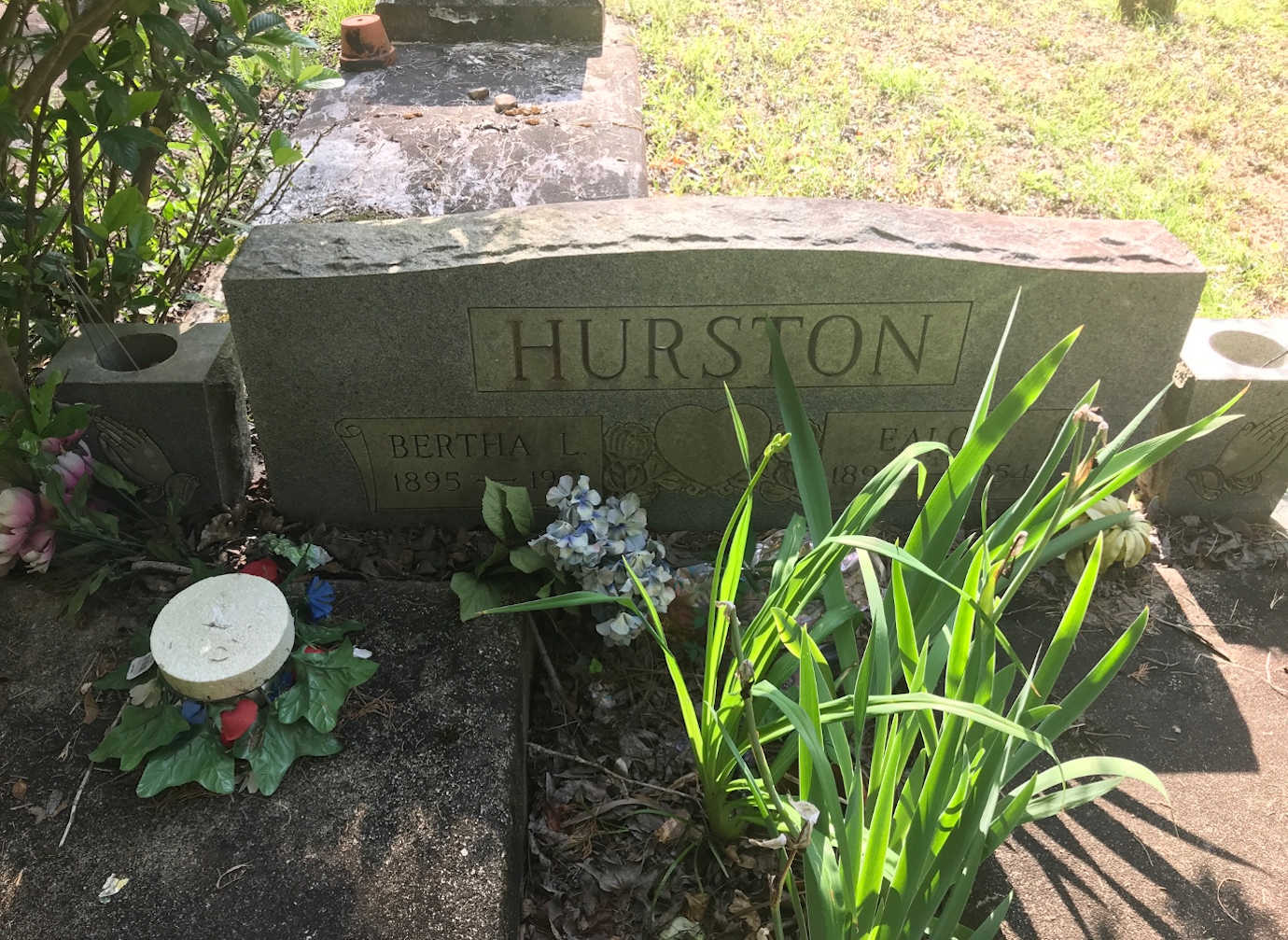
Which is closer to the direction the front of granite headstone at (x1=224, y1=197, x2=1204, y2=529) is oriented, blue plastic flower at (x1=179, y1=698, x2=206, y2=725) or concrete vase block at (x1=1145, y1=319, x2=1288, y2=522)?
the blue plastic flower

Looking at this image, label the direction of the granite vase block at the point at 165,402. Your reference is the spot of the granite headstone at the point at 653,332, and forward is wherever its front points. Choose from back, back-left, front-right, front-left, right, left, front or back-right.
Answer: right

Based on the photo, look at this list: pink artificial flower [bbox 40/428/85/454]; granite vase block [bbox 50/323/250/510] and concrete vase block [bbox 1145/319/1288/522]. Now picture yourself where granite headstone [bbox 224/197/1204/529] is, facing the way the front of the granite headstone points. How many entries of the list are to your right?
2

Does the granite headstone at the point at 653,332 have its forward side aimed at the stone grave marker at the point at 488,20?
no

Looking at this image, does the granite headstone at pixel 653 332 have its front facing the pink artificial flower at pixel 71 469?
no

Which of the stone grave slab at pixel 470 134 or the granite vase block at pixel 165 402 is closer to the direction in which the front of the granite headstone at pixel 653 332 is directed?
the granite vase block

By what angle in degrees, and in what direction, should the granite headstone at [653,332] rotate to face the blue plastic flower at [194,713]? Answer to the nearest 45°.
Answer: approximately 45° to its right

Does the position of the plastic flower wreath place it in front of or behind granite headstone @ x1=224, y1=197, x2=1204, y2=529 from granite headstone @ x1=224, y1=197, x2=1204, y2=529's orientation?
in front

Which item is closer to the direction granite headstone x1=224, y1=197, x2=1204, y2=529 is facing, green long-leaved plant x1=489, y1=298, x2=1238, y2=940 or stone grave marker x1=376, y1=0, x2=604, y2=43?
the green long-leaved plant

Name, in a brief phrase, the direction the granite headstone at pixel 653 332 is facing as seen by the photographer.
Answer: facing the viewer

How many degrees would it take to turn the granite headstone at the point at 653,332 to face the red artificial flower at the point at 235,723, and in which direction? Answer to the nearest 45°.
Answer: approximately 45° to its right

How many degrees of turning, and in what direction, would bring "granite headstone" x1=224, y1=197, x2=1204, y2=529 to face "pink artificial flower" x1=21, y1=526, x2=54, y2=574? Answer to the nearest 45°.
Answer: approximately 90° to its right

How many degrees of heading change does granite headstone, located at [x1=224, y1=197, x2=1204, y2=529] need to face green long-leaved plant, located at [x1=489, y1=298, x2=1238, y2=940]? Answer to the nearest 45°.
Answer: approximately 45° to its left

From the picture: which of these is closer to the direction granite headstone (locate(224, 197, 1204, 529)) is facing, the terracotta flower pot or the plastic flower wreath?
the plastic flower wreath

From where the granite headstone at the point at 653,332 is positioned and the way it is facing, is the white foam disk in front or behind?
in front

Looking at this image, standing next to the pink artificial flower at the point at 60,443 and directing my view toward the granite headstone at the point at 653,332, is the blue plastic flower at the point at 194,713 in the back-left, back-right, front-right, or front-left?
front-right

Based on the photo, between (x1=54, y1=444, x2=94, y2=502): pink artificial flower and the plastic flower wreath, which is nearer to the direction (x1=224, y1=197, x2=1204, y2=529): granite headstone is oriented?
the plastic flower wreath

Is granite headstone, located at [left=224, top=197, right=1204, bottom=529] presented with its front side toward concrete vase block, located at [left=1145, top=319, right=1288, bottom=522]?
no

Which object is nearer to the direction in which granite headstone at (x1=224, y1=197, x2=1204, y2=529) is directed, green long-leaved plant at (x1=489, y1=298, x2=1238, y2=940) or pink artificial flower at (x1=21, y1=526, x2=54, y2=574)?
the green long-leaved plant

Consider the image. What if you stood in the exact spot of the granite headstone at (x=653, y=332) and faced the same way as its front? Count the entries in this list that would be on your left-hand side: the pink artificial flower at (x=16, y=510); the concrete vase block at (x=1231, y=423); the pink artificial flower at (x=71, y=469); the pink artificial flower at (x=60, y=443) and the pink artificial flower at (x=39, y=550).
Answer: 1

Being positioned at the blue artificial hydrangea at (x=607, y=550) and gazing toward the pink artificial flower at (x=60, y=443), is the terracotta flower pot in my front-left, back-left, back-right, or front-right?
front-right
